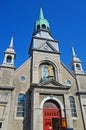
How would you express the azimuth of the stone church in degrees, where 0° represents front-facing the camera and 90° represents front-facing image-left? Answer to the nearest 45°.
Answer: approximately 0°
